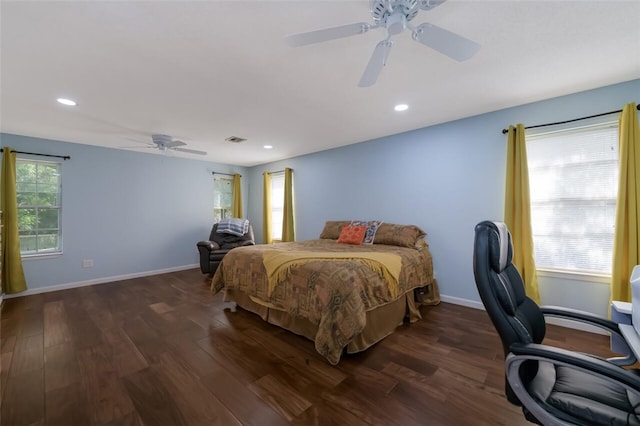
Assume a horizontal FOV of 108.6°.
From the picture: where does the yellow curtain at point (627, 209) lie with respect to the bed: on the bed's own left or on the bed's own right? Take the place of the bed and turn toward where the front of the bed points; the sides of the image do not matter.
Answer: on the bed's own left

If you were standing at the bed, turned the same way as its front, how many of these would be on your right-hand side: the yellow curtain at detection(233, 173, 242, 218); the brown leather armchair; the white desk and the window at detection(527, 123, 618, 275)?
2

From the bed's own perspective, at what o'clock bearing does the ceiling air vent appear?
The ceiling air vent is roughly at 3 o'clock from the bed.

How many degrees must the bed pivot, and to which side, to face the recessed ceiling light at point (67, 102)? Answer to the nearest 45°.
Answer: approximately 45° to its right

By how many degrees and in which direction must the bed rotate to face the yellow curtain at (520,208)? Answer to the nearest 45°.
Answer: approximately 135° to its left

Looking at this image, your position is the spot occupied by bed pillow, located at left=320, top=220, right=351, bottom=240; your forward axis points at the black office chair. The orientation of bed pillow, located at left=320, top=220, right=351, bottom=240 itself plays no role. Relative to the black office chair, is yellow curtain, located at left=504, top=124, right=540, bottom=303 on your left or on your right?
left

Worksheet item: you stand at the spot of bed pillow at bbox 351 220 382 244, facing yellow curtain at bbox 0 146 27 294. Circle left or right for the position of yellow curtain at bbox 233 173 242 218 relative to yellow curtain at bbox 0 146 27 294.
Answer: right

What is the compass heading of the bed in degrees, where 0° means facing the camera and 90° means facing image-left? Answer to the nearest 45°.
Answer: approximately 45°

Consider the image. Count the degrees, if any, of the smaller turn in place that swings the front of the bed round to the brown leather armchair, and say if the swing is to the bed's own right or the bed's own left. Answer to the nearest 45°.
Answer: approximately 90° to the bed's own right

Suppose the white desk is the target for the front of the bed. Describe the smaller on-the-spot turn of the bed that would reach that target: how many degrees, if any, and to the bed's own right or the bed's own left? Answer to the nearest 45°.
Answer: approximately 90° to the bed's own left

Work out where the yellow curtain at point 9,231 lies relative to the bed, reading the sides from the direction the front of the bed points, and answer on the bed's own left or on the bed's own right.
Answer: on the bed's own right
